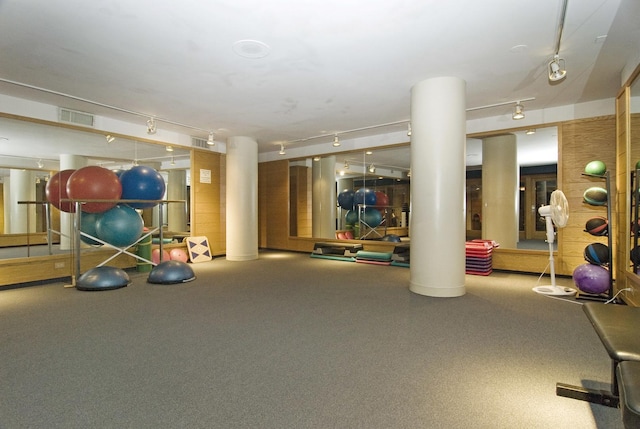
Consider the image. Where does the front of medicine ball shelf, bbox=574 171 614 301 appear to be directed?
to the viewer's left

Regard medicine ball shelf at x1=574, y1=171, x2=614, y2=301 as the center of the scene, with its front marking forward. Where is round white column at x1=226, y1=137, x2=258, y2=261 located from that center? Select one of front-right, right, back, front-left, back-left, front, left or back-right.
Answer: front

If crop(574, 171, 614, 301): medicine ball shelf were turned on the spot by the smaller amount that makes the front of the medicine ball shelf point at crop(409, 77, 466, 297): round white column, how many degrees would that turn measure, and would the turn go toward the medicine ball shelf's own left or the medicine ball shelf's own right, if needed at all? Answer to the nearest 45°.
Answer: approximately 45° to the medicine ball shelf's own left

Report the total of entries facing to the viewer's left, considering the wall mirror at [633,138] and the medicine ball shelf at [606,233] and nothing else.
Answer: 2

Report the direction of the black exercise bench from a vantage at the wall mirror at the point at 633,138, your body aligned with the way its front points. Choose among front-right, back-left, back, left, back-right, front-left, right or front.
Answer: left

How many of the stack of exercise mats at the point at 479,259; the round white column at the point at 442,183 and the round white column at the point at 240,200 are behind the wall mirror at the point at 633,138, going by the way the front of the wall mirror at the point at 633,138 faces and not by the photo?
0

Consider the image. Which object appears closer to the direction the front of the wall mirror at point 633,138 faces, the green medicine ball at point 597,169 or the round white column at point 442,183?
the round white column

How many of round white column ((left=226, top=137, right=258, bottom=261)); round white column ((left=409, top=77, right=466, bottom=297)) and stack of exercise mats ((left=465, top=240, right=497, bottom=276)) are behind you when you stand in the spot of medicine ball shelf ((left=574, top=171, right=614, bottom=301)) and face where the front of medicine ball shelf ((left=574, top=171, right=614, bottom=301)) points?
0

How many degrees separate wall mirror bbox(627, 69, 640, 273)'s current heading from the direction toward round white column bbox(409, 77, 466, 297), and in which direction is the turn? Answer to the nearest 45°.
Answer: approximately 45° to its left

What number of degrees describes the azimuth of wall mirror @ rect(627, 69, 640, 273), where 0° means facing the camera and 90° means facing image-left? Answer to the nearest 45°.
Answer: approximately 90°

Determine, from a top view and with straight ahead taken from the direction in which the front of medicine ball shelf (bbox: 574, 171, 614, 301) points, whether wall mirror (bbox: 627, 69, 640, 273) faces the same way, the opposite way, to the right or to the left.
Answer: the same way

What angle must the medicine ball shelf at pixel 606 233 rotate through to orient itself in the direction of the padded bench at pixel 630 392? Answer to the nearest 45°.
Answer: approximately 90° to its left

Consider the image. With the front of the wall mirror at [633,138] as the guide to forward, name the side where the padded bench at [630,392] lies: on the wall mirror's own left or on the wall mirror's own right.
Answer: on the wall mirror's own left

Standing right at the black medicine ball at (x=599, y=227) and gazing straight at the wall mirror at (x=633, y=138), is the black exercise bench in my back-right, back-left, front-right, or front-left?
front-right

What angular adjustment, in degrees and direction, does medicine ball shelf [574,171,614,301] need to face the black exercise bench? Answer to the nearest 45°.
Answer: approximately 90° to its left

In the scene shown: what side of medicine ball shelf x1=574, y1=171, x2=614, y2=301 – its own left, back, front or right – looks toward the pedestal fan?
front

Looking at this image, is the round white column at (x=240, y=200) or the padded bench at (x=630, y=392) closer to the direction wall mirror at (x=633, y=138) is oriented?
the round white column
